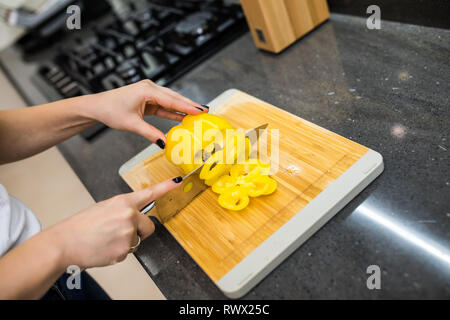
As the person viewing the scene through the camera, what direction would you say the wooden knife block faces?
facing the viewer and to the left of the viewer

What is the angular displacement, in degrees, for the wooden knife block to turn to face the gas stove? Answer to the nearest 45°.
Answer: approximately 90° to its right

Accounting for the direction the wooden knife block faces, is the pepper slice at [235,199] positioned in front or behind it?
in front

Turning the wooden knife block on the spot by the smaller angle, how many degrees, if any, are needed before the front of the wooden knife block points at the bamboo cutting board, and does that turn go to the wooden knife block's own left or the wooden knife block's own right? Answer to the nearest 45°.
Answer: approximately 45° to the wooden knife block's own left

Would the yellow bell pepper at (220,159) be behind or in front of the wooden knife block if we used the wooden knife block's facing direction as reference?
in front

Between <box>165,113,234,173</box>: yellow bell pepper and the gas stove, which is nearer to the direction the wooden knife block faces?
the yellow bell pepper

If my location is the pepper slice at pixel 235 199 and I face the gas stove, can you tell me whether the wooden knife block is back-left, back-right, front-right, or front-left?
front-right
